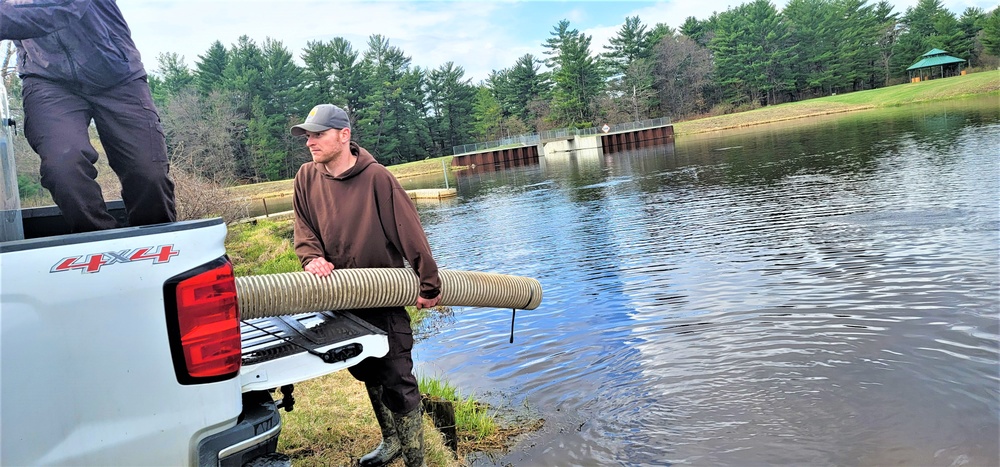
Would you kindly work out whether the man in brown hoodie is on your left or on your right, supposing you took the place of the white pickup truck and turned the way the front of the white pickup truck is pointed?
on your right

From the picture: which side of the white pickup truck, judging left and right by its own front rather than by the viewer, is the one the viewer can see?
left
